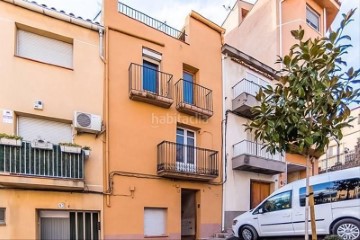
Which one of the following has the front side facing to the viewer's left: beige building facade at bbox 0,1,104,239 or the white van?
the white van

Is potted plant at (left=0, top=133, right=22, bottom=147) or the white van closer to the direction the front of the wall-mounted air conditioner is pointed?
the white van

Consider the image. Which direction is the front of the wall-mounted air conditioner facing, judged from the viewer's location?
facing the viewer and to the right of the viewer

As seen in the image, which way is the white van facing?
to the viewer's left

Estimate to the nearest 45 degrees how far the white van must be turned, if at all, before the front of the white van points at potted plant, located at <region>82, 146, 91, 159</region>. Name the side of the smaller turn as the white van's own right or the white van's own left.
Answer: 0° — it already faces it

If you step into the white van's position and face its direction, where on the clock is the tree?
The tree is roughly at 9 o'clock from the white van.

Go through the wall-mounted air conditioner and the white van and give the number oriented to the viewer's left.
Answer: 1

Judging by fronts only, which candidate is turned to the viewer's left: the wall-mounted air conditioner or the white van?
the white van
